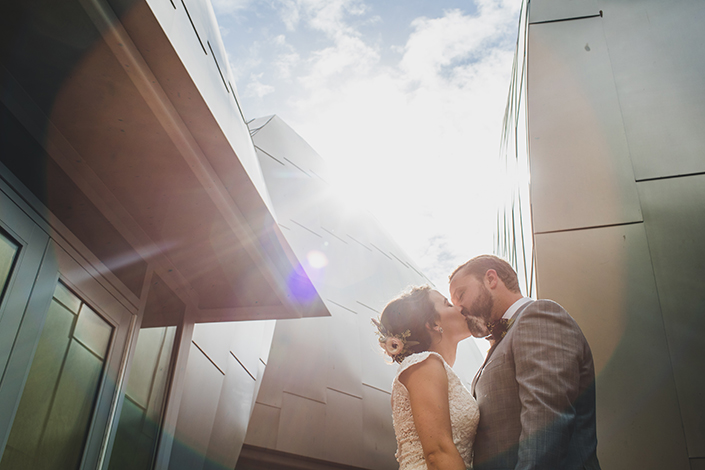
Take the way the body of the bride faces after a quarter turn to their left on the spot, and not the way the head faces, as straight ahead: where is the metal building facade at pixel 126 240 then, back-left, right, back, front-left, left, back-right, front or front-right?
left

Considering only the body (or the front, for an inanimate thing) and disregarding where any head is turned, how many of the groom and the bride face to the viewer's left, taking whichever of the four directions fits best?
1

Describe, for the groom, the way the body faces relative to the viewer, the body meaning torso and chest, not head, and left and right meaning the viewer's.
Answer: facing to the left of the viewer

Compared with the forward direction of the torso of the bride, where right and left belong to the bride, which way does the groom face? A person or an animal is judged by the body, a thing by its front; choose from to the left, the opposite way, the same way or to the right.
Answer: the opposite way

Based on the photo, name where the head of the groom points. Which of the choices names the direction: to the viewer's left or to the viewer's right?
to the viewer's left

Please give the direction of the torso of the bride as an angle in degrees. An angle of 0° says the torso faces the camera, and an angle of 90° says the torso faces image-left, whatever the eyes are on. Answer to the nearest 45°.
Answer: approximately 270°
